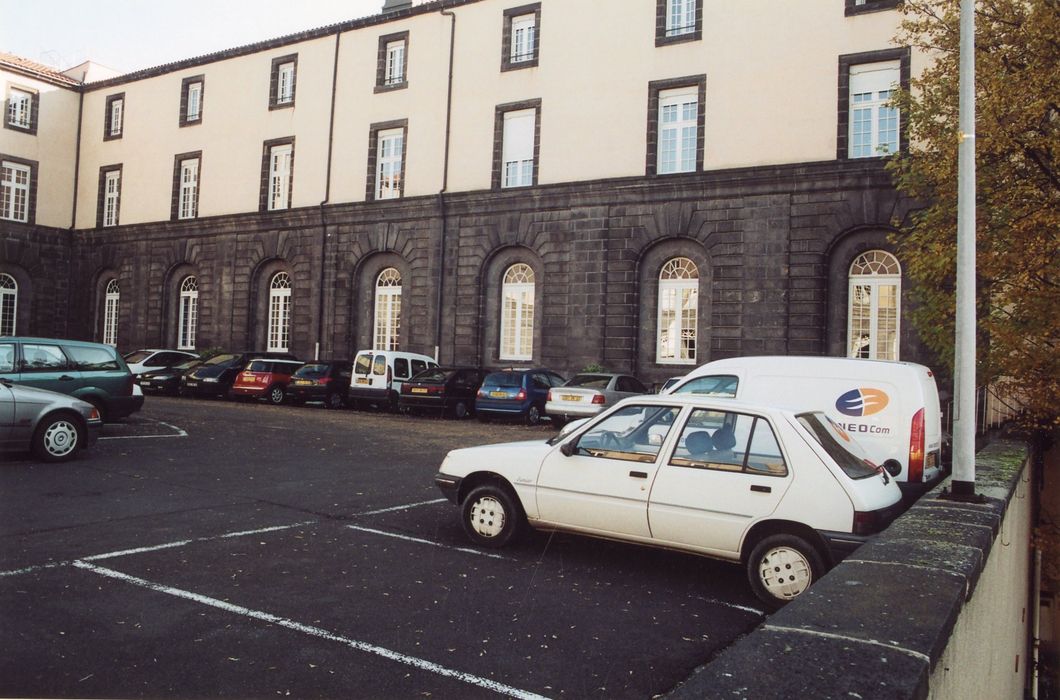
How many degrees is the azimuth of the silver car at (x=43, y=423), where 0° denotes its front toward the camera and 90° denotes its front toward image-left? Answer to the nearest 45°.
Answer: approximately 270°

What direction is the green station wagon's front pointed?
to the viewer's left

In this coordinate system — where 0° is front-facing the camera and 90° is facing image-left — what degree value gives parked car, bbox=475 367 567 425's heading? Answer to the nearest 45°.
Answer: approximately 225°

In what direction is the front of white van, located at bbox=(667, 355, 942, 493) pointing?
to the viewer's left

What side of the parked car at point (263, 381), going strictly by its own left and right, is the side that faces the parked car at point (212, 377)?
left

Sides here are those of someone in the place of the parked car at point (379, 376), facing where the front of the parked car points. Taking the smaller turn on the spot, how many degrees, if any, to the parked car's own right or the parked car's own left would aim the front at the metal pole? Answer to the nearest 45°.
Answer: approximately 135° to the parked car's own right

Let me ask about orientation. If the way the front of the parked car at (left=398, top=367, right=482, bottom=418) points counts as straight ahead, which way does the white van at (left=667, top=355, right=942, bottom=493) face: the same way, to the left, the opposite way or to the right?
to the left

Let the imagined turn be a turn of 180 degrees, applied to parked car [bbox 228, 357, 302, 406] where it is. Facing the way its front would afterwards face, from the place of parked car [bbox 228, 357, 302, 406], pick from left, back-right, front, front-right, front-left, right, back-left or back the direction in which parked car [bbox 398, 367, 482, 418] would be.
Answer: left

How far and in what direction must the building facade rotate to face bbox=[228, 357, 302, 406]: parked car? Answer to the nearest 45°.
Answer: approximately 45° to its right

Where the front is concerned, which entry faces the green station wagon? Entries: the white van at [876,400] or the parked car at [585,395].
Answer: the white van
